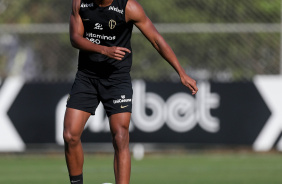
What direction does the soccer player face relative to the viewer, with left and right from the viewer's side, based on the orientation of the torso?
facing the viewer
